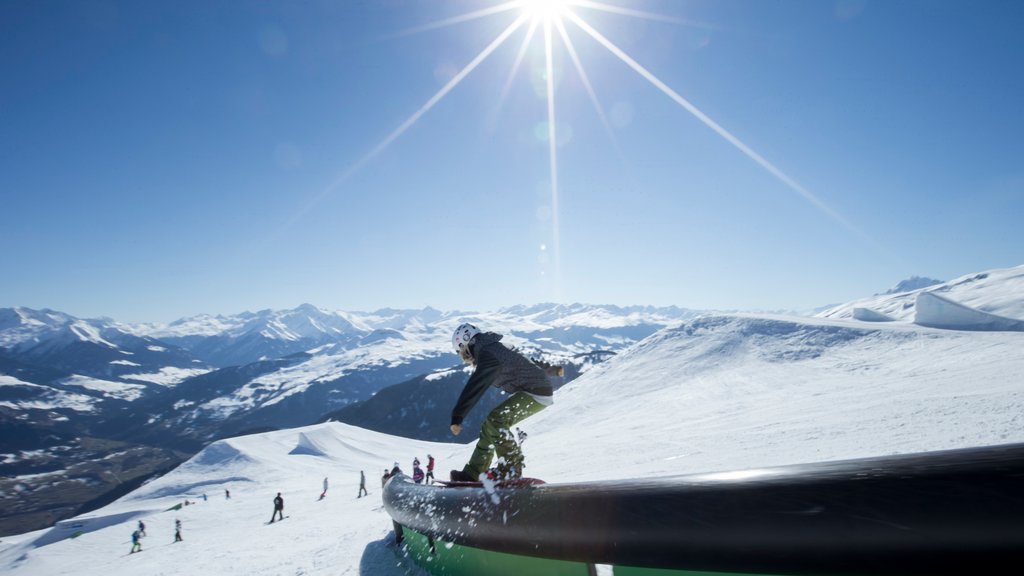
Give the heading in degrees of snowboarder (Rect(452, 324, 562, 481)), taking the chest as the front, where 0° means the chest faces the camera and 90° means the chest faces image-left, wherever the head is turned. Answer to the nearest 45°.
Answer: approximately 90°
